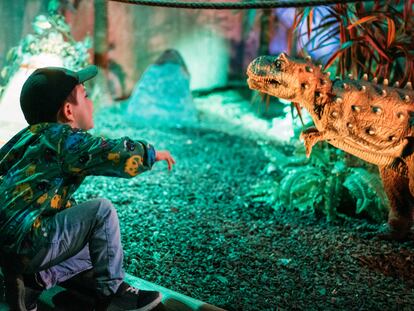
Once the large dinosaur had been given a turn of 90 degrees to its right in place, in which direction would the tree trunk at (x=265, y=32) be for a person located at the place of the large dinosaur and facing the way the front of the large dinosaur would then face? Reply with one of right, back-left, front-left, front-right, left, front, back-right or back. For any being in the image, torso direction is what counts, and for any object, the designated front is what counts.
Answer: front

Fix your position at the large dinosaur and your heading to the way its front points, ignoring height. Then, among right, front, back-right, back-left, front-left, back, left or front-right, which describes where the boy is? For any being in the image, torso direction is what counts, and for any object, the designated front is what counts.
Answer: front-left

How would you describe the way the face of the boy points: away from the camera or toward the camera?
away from the camera

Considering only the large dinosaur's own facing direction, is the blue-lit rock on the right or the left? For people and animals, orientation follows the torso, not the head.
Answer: on its right

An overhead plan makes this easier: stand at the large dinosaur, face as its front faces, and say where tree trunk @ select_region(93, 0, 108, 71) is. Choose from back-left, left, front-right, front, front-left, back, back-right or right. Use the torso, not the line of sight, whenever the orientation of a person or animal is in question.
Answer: front-right

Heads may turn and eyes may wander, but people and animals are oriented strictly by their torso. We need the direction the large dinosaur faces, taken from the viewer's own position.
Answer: facing to the left of the viewer

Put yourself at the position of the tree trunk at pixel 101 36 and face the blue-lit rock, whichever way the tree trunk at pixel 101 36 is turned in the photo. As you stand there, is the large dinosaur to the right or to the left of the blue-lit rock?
right
